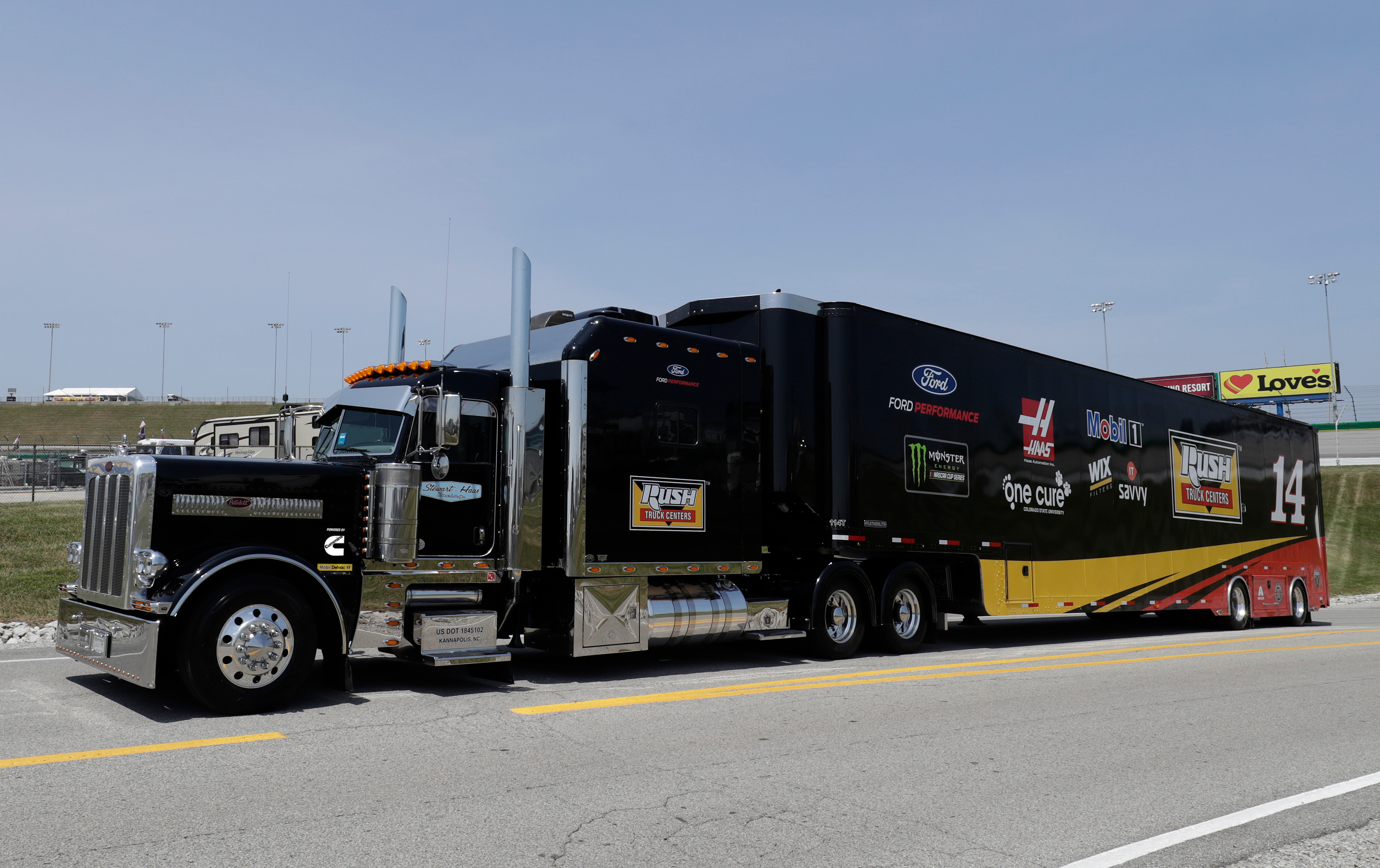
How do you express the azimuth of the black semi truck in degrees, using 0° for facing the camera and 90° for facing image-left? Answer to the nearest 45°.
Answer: approximately 45°

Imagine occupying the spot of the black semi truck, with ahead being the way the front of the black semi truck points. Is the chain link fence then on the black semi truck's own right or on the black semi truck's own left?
on the black semi truck's own right
